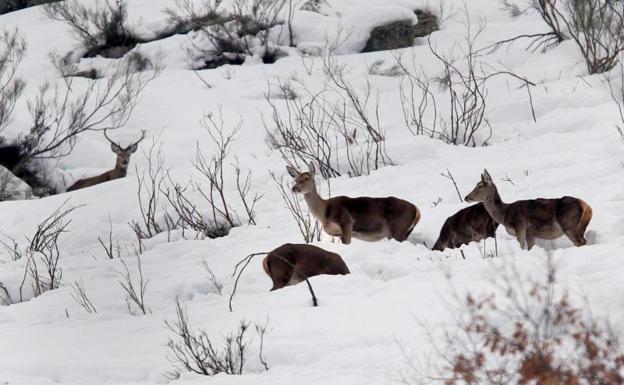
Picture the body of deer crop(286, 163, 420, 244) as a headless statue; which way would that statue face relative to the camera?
to the viewer's left

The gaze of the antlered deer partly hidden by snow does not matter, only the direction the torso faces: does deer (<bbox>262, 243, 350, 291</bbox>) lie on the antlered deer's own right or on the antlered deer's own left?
on the antlered deer's own right

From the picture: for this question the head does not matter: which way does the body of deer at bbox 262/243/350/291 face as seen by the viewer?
to the viewer's right

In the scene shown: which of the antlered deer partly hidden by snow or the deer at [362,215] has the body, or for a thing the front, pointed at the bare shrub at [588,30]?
the antlered deer partly hidden by snow

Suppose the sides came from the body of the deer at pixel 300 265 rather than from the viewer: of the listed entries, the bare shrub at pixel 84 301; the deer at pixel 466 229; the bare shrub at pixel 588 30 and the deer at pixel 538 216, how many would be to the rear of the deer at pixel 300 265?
1

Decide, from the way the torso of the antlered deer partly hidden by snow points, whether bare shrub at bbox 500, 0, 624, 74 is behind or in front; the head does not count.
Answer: in front

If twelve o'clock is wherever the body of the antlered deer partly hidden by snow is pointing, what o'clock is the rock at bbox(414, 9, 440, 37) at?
The rock is roughly at 11 o'clock from the antlered deer partly hidden by snow.

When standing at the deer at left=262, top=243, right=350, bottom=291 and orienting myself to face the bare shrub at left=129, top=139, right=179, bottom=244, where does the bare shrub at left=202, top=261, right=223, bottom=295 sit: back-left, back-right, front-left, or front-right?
front-left

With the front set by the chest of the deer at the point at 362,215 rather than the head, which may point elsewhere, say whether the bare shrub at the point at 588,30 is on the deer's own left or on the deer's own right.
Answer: on the deer's own right

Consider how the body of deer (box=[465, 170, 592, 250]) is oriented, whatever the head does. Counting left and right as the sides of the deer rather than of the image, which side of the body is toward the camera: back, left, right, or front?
left

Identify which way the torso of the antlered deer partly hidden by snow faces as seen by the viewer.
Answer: to the viewer's right

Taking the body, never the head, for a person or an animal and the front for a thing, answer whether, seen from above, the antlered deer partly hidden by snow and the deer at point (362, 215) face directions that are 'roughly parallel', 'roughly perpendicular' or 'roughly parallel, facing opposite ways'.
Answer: roughly parallel, facing opposite ways

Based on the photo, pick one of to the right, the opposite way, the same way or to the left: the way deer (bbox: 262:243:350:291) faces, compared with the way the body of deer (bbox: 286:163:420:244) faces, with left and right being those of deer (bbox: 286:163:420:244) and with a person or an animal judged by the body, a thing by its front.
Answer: the opposite way

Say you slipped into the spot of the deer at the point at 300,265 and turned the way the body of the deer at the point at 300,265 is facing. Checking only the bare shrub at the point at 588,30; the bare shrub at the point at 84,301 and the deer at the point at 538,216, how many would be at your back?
1
